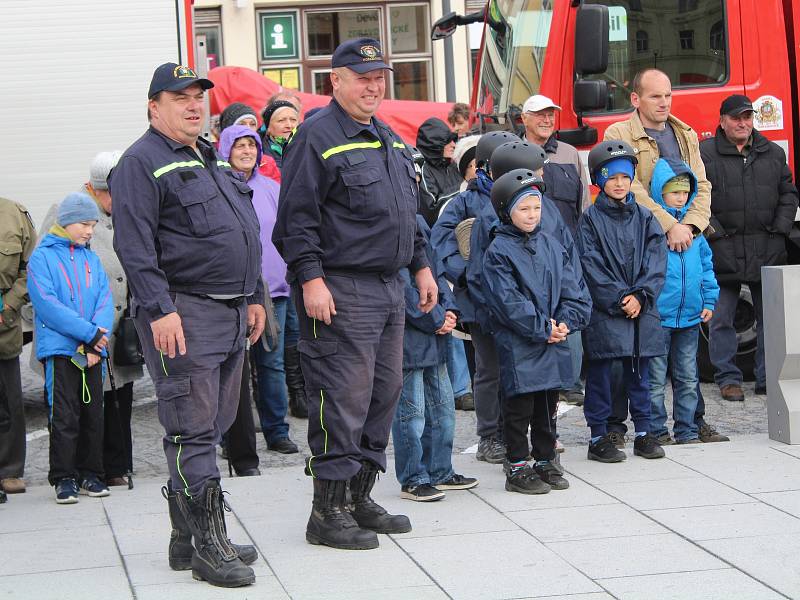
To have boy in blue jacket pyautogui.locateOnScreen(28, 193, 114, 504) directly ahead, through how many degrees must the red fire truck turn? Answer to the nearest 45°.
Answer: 0° — it already faces them

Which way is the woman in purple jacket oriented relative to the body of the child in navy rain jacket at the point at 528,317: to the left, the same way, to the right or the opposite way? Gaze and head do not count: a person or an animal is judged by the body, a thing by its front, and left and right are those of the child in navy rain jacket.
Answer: the same way

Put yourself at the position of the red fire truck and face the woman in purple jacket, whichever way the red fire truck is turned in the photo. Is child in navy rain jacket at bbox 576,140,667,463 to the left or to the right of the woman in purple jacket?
left

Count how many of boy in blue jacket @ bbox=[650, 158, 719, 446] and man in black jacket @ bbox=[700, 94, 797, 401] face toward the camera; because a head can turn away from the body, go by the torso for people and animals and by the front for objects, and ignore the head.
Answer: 2

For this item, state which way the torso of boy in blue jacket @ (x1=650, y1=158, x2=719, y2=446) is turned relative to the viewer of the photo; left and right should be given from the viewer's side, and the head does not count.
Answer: facing the viewer

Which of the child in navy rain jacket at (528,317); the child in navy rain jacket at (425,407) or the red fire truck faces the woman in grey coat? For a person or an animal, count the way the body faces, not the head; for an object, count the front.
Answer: the red fire truck

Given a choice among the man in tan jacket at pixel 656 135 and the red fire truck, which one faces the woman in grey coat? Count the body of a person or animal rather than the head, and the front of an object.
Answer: the red fire truck

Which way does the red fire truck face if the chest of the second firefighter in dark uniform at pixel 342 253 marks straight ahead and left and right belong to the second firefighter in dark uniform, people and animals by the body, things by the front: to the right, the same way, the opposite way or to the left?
to the right

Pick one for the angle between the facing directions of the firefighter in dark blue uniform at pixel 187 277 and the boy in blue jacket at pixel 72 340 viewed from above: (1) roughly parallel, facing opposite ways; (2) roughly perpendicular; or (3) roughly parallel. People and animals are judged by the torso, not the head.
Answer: roughly parallel

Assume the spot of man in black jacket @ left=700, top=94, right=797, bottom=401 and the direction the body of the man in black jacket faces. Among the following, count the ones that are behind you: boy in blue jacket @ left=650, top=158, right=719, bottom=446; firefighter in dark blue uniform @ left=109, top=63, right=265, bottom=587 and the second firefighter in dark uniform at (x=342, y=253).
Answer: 0

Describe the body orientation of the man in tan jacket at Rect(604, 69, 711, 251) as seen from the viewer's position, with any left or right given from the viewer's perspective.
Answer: facing the viewer and to the right of the viewer

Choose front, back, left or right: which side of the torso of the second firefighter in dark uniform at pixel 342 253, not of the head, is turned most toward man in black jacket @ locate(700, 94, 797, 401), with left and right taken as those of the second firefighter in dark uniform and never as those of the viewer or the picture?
left

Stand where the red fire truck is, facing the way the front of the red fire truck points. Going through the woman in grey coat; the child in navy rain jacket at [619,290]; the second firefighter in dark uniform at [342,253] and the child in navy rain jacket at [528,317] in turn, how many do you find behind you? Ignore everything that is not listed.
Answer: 0
